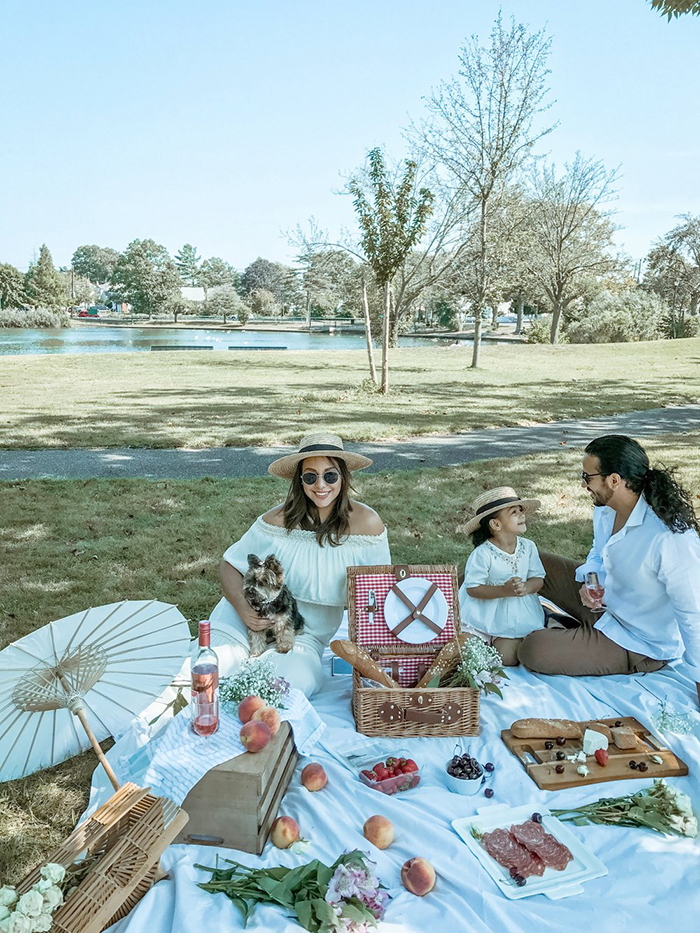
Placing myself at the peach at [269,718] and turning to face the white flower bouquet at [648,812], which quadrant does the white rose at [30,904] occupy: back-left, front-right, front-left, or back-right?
back-right

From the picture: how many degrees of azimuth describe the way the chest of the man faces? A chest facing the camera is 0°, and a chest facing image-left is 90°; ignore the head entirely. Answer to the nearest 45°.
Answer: approximately 45°

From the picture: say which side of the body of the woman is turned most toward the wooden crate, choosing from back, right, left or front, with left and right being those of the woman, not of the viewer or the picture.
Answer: front

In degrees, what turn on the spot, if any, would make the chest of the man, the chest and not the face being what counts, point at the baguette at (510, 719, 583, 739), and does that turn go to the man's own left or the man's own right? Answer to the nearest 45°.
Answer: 0° — they already face it

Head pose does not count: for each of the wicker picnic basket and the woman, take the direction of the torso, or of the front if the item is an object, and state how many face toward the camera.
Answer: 2

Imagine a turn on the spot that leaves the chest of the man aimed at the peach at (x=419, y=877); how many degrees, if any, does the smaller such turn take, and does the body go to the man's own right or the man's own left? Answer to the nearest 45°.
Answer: approximately 45° to the man's own left

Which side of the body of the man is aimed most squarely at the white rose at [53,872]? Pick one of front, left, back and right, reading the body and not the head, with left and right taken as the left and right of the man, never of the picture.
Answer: front

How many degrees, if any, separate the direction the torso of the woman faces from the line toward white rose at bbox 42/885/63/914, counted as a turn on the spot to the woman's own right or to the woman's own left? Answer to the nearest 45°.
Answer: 0° — they already face it

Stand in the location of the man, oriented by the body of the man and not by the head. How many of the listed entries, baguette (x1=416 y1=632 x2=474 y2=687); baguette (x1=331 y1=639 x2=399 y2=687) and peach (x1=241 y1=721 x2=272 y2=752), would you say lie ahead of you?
3

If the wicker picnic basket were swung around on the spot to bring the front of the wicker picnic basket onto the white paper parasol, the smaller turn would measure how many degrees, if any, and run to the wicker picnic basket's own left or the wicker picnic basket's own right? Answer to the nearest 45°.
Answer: approximately 45° to the wicker picnic basket's own right

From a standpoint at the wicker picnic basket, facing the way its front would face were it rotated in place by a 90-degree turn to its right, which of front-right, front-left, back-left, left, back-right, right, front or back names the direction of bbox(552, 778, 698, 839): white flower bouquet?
back-left

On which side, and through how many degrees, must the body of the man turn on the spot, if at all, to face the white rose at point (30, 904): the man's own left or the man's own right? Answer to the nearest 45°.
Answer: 0° — they already face it

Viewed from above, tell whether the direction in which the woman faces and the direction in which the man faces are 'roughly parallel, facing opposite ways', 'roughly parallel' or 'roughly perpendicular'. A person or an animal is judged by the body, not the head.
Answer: roughly perpendicular

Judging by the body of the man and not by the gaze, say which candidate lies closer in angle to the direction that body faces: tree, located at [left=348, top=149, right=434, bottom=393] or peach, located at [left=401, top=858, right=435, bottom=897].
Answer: the peach
